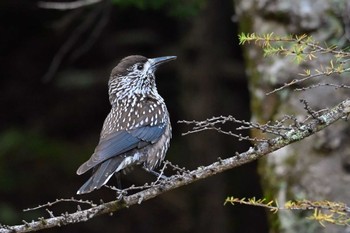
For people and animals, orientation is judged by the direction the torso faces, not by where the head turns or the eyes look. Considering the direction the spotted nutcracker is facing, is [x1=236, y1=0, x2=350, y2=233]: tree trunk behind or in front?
in front

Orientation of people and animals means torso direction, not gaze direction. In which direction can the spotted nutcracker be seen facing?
to the viewer's right
